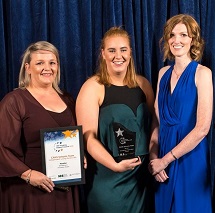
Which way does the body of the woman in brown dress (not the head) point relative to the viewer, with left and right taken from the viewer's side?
facing the viewer and to the right of the viewer
